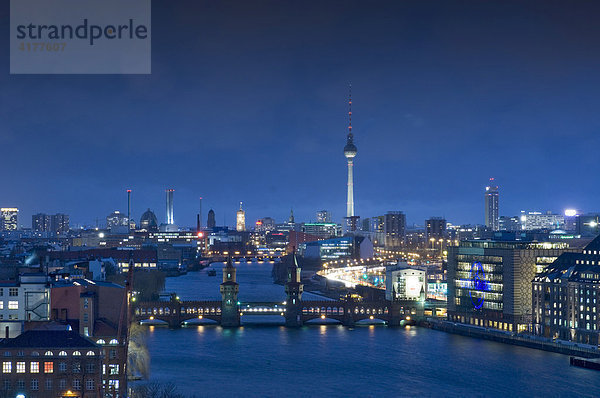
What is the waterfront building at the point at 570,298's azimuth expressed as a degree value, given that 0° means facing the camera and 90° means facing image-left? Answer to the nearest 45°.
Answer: approximately 45°

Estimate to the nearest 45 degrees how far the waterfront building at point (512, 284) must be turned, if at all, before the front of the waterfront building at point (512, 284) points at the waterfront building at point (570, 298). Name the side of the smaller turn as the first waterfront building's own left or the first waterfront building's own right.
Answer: approximately 90° to the first waterfront building's own left

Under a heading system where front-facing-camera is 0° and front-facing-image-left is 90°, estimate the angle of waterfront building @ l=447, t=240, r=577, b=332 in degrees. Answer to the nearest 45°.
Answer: approximately 45°

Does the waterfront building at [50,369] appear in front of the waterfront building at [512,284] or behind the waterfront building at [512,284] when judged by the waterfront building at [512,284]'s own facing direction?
in front

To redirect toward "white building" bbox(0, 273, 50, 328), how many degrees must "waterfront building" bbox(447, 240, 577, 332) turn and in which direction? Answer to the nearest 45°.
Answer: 0° — it already faces it

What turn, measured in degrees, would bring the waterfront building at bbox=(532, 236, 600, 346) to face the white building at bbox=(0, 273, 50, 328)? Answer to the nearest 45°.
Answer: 0° — it already faces it

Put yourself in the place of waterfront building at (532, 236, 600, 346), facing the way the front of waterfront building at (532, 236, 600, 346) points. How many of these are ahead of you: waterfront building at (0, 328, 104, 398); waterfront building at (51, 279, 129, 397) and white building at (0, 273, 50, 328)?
3

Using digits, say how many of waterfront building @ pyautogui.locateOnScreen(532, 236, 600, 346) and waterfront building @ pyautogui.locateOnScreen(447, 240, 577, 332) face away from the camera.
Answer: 0

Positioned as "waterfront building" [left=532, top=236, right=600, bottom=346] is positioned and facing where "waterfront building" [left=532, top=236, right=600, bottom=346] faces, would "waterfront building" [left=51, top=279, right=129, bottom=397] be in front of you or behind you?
in front
